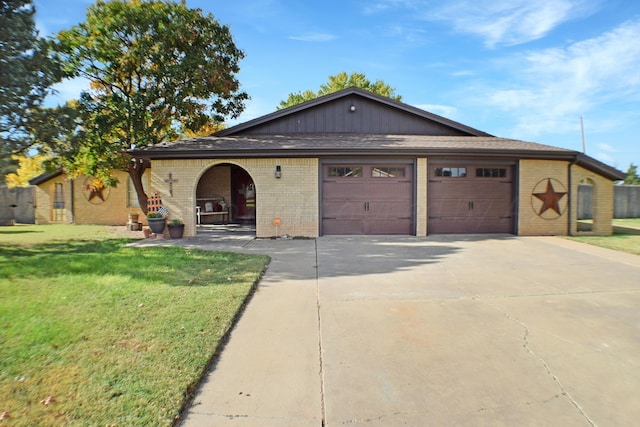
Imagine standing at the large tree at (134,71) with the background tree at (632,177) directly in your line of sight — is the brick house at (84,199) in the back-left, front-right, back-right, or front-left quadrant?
back-left

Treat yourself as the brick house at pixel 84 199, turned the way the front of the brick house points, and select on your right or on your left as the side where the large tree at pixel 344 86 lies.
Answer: on your left

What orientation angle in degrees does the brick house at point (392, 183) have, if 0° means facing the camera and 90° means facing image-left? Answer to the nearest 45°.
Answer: approximately 0°

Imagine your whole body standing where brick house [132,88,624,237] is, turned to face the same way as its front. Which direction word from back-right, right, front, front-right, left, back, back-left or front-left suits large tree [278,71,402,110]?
back

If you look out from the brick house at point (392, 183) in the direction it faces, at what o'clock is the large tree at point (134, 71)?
The large tree is roughly at 3 o'clock from the brick house.

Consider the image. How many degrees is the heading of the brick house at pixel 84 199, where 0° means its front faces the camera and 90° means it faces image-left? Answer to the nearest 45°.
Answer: approximately 0°

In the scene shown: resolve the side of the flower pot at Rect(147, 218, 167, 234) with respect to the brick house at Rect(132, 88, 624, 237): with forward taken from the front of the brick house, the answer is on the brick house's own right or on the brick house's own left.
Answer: on the brick house's own right
